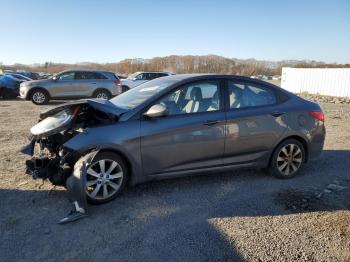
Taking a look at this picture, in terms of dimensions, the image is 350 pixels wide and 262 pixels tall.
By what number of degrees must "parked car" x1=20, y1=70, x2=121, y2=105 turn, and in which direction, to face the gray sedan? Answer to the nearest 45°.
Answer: approximately 90° to its left

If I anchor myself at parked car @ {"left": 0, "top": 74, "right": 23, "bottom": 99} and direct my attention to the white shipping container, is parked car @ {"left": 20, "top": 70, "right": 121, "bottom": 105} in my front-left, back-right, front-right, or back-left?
front-right

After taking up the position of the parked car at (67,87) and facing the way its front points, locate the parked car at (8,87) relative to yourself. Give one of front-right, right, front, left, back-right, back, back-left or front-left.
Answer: front-right

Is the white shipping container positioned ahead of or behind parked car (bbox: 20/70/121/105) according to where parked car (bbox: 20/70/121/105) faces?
behind

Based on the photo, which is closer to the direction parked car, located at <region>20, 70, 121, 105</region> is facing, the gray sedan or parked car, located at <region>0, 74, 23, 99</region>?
the parked car

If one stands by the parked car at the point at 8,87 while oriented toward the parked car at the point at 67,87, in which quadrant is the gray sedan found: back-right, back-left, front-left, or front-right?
front-right

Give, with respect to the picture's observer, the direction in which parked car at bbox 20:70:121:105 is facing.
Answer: facing to the left of the viewer

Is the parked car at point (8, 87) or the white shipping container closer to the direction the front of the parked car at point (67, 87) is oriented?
the parked car

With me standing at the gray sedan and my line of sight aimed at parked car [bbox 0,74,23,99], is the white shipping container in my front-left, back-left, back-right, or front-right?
front-right
